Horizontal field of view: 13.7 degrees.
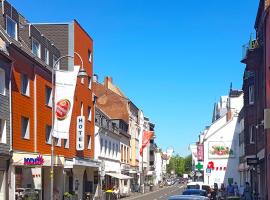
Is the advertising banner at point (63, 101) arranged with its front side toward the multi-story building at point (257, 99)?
no

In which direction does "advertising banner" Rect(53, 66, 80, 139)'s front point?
toward the camera

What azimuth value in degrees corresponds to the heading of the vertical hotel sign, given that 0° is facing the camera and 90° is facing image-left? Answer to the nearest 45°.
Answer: approximately 0°

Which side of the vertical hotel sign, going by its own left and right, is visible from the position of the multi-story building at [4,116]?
front

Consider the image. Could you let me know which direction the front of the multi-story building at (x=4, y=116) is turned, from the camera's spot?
facing the viewer and to the right of the viewer

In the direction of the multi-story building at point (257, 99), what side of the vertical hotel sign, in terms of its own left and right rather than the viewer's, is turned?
left

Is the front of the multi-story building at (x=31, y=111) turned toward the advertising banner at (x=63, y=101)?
yes

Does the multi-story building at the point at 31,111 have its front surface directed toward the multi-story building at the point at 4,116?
no

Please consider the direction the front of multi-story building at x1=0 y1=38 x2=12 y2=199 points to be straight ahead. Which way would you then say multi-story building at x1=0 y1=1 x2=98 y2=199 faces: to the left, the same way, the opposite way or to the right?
the same way
